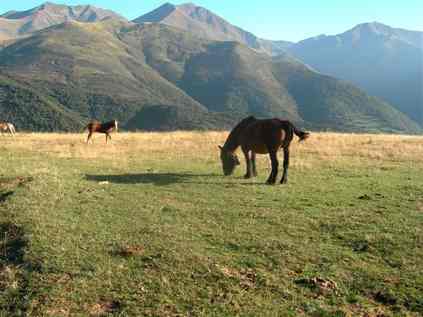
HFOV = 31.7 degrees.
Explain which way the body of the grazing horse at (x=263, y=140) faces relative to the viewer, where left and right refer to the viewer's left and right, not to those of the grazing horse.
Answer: facing away from the viewer and to the left of the viewer
